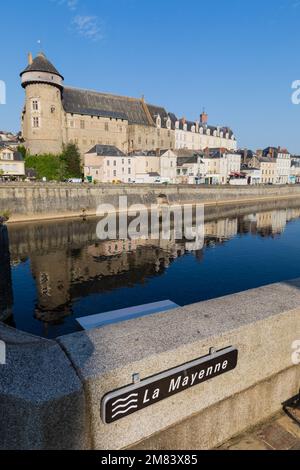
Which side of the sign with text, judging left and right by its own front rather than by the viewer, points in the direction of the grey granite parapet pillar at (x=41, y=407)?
right

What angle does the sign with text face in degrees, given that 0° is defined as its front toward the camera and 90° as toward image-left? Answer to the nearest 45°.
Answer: approximately 315°
